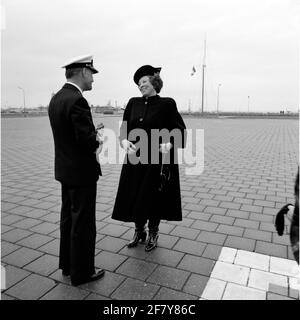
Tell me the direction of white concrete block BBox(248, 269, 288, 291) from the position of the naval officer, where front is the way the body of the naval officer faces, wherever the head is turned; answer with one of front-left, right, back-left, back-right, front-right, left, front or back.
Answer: front-right

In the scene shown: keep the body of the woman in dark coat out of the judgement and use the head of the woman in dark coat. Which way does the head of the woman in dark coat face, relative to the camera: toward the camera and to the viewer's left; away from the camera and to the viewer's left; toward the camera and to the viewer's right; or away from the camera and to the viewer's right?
toward the camera and to the viewer's left

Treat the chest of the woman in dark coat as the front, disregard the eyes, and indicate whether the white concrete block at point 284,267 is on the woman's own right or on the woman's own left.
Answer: on the woman's own left

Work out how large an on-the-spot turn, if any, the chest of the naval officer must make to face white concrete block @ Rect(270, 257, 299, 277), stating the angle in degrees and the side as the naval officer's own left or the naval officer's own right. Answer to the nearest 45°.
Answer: approximately 45° to the naval officer's own right

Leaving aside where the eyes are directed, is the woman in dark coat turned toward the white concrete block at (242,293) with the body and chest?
no

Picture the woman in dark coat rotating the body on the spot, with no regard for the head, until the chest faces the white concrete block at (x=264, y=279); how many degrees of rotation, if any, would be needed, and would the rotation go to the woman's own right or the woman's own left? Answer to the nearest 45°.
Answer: approximately 90° to the woman's own left

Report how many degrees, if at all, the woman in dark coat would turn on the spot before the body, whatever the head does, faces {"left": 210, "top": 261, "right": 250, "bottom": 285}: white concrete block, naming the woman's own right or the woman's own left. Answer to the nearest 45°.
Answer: approximately 90° to the woman's own left

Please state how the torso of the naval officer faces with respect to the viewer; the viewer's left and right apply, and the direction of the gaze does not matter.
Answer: facing away from the viewer and to the right of the viewer

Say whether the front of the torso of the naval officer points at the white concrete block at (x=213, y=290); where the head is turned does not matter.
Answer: no

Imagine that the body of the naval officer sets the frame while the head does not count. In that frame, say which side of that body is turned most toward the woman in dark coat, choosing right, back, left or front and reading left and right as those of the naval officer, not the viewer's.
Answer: front

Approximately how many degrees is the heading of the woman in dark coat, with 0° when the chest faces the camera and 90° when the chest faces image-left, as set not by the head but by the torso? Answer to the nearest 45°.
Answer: approximately 45°

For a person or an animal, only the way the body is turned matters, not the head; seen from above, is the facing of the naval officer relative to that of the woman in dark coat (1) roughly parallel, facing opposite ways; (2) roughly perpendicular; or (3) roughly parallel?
roughly parallel, facing opposite ways

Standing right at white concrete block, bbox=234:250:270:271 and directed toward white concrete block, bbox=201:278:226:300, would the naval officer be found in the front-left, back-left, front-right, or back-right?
front-right

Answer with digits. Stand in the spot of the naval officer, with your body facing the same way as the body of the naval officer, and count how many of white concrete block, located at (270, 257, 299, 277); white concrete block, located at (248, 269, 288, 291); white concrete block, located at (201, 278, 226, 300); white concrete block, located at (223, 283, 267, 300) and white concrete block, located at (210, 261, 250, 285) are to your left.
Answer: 0
